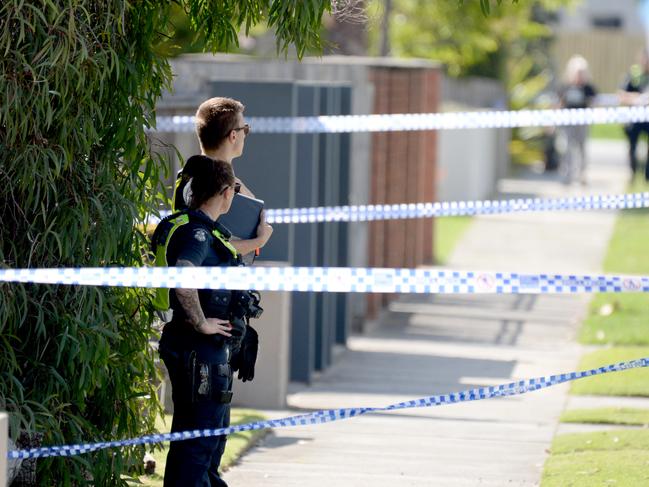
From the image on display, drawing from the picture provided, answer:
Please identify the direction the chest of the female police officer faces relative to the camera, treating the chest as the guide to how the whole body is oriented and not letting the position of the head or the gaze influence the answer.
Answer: to the viewer's right

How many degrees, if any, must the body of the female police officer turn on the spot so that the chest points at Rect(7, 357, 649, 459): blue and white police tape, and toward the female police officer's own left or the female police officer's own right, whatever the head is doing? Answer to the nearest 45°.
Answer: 0° — they already face it

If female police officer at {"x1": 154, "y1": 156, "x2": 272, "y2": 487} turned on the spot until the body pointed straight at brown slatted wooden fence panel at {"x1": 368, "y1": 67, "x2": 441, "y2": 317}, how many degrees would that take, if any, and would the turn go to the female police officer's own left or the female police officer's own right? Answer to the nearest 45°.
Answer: approximately 90° to the female police officer's own left

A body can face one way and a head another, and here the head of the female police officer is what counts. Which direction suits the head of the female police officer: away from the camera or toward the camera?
away from the camera

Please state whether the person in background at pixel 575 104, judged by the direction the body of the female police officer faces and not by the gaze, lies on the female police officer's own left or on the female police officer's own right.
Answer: on the female police officer's own left

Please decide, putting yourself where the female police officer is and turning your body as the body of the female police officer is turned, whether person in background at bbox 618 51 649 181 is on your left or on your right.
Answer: on your left
